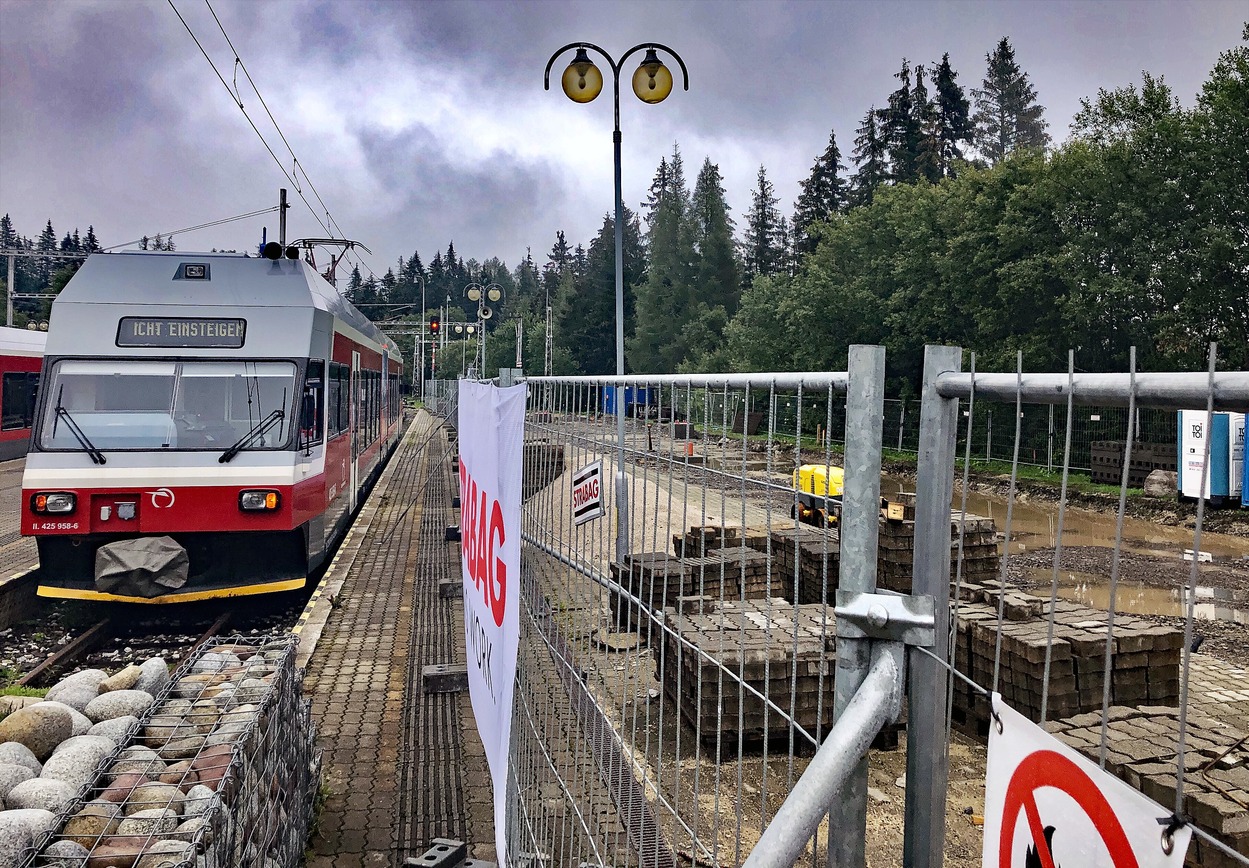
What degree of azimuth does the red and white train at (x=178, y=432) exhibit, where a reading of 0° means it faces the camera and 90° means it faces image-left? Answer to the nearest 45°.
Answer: approximately 0°

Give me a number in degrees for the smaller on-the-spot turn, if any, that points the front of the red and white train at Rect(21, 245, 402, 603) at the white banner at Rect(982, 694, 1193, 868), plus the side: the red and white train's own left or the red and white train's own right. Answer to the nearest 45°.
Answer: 0° — it already faces it

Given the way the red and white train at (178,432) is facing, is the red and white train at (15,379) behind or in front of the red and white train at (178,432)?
behind

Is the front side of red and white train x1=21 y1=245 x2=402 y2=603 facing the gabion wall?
yes

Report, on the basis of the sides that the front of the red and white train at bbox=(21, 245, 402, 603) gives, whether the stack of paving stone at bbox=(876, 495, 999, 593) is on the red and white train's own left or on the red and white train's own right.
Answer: on the red and white train's own left
